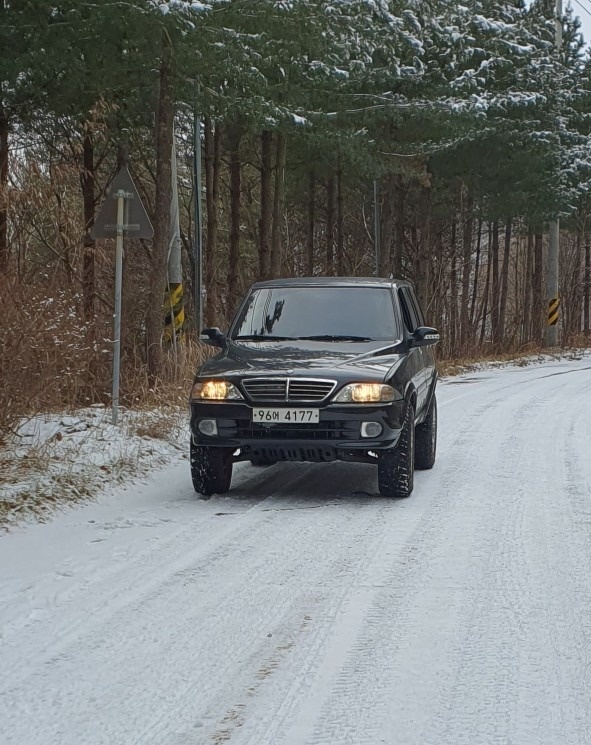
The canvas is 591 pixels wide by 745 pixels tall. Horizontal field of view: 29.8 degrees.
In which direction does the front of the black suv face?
toward the camera

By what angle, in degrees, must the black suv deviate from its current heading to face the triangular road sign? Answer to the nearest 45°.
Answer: approximately 135° to its right
